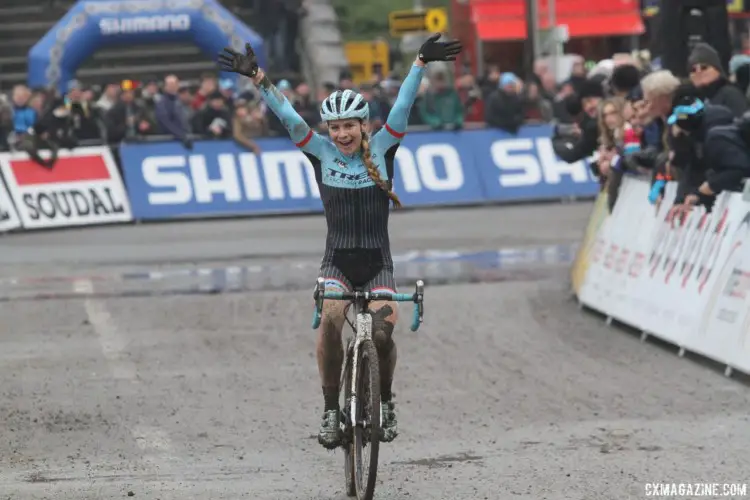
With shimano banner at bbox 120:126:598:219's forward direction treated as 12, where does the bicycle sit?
The bicycle is roughly at 12 o'clock from the shimano banner.

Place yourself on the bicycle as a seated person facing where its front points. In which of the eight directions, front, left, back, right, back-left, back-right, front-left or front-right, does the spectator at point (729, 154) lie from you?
back-left

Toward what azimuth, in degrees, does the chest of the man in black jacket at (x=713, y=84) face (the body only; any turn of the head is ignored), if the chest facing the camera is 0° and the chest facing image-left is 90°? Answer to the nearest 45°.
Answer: approximately 45°

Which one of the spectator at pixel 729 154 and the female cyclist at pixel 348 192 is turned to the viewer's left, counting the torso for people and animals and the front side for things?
the spectator

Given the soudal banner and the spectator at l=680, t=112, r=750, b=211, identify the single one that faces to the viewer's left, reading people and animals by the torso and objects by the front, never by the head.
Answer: the spectator
